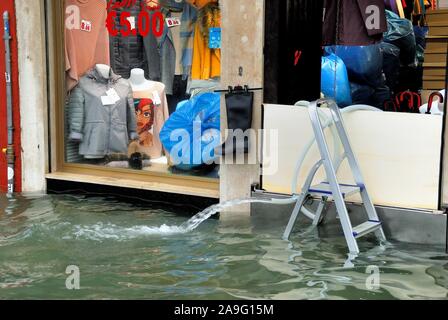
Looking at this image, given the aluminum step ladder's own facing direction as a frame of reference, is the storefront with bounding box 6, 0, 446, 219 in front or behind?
behind

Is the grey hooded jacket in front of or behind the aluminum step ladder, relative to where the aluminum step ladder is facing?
behind

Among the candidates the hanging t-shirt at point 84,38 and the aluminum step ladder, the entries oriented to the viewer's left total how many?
0

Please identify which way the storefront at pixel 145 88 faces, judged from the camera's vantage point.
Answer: facing the viewer

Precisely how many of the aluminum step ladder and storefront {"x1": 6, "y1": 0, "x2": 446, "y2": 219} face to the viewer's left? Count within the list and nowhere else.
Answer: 0

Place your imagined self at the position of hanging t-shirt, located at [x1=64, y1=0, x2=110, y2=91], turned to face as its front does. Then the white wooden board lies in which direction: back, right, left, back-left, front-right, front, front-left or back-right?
front-left

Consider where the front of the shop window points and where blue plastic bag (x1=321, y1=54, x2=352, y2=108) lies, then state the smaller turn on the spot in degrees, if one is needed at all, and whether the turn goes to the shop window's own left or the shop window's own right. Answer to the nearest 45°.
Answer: approximately 90° to the shop window's own left

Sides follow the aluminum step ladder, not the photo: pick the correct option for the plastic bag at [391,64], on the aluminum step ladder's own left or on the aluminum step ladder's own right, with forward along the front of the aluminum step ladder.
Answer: on the aluminum step ladder's own left

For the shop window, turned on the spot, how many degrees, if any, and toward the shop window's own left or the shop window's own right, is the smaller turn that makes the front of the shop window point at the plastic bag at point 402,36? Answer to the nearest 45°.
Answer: approximately 90° to the shop window's own left

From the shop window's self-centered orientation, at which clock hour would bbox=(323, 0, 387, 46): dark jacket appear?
The dark jacket is roughly at 10 o'clock from the shop window.

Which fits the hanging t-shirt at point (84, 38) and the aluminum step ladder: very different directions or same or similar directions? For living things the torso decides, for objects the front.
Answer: same or similar directions

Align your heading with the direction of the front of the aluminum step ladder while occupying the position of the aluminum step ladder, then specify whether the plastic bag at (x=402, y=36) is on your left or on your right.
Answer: on your left

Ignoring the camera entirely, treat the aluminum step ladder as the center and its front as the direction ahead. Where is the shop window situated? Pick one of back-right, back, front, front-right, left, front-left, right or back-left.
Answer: back

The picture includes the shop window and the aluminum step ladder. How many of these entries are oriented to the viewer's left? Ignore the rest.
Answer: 0

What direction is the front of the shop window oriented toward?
toward the camera
